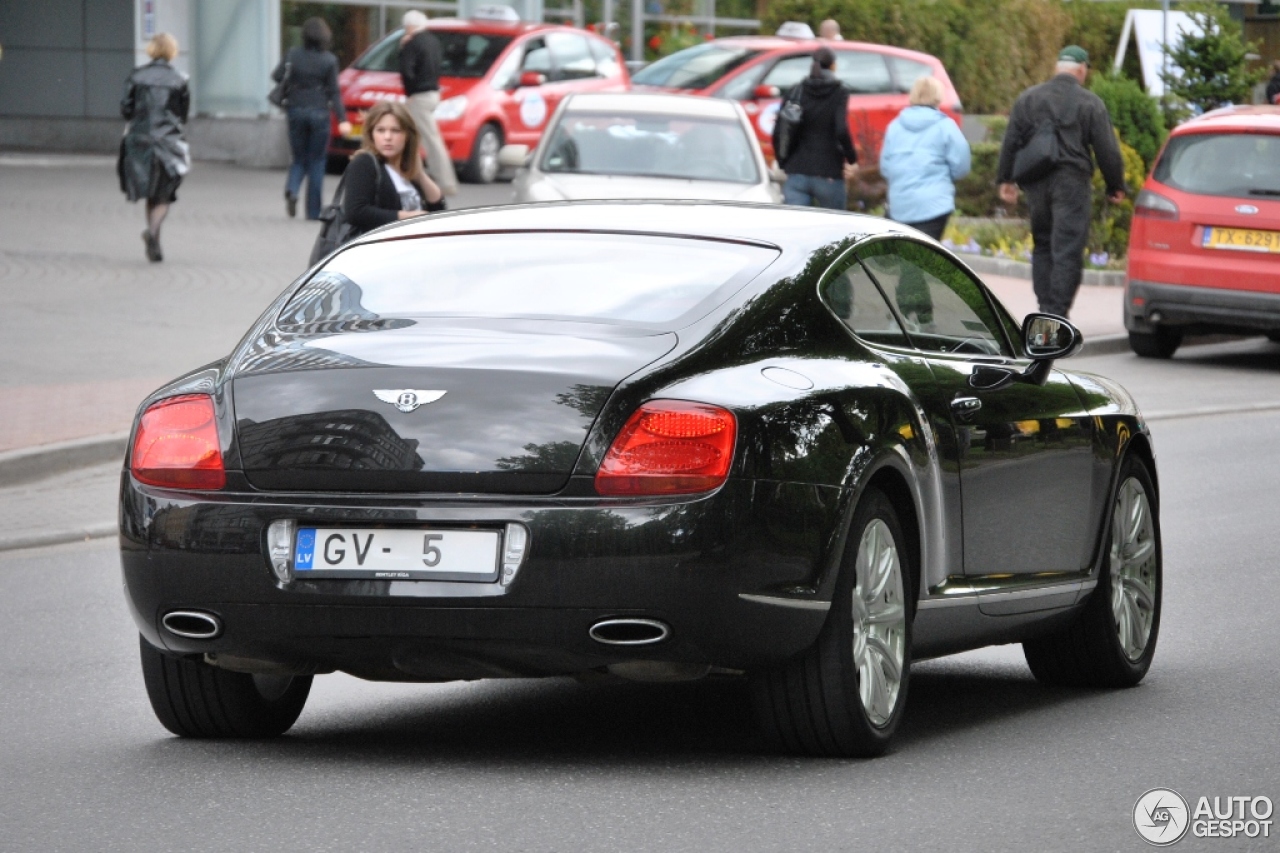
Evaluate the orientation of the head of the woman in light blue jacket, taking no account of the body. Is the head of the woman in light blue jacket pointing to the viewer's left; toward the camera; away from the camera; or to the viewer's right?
away from the camera

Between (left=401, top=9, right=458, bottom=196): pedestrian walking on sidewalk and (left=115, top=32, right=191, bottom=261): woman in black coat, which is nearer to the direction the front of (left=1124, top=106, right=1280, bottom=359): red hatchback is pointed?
the pedestrian walking on sidewalk

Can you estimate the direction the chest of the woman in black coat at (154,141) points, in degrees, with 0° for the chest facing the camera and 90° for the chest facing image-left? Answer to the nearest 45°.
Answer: approximately 180°

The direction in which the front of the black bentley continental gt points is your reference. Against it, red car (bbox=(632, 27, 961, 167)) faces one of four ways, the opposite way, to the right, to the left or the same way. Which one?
the opposite way

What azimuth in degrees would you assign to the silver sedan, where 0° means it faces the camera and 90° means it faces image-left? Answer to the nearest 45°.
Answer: approximately 0°

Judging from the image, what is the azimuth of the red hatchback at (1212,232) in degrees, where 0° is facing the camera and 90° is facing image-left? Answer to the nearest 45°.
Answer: approximately 180°
